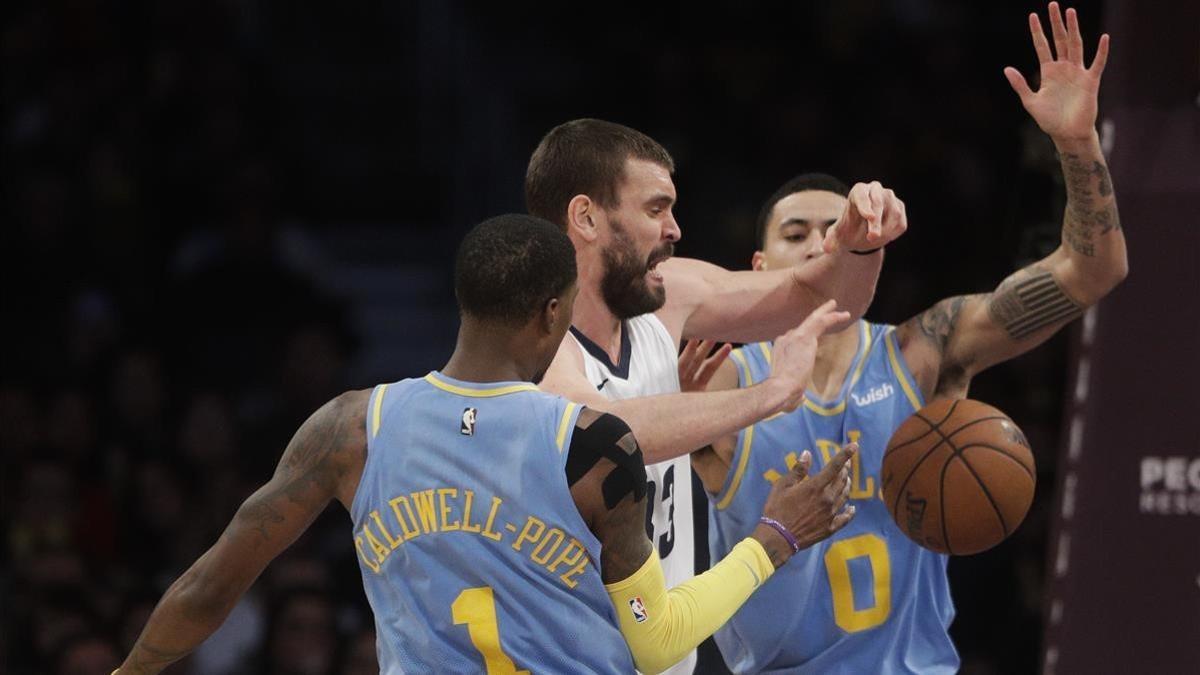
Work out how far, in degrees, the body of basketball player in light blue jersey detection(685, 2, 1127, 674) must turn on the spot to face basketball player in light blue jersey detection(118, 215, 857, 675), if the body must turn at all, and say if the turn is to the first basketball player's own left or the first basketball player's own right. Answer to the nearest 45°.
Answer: approximately 45° to the first basketball player's own right

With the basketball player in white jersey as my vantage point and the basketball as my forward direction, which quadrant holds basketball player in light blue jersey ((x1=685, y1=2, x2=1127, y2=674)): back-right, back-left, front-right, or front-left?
front-left

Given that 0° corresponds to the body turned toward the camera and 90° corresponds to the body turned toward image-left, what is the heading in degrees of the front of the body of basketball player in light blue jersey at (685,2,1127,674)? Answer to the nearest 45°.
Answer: approximately 0°

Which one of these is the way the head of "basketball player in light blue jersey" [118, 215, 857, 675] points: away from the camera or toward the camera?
away from the camera

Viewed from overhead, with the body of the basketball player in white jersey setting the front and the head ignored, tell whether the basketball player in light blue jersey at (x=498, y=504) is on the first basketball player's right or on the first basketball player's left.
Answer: on the first basketball player's right

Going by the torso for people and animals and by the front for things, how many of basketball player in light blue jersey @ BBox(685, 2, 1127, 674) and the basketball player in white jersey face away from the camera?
0

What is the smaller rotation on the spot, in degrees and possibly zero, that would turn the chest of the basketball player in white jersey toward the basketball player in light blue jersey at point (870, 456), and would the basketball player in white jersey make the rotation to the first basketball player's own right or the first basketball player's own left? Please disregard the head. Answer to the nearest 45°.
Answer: approximately 90° to the first basketball player's own left

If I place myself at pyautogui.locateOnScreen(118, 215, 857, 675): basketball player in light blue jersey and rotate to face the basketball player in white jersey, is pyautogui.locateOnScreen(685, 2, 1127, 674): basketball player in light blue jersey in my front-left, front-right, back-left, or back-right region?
front-right

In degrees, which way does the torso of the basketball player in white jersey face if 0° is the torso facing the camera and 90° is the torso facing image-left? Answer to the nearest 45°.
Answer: approximately 315°
